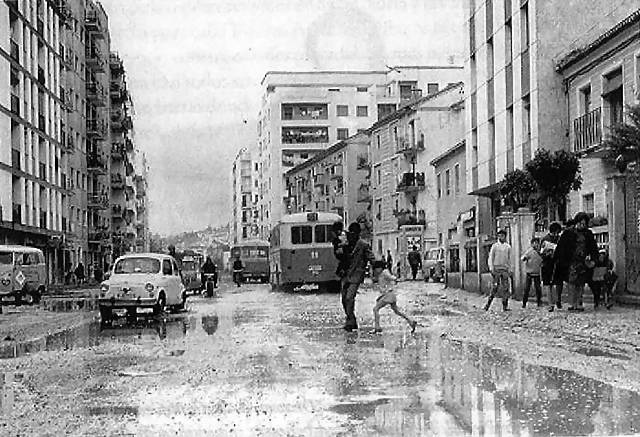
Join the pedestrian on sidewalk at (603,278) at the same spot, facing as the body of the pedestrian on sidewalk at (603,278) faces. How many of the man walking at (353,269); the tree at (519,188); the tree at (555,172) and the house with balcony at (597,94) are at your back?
3

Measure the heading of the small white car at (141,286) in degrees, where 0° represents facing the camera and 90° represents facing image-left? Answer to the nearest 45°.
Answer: approximately 45°

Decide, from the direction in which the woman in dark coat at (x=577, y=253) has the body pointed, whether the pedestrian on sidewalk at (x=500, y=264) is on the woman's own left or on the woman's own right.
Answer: on the woman's own right

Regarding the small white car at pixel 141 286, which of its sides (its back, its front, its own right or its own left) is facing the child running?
left

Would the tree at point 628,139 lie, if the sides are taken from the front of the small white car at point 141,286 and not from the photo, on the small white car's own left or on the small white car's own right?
on the small white car's own left

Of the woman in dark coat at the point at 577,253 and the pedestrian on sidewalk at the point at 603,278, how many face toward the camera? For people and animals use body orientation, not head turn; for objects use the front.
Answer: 2

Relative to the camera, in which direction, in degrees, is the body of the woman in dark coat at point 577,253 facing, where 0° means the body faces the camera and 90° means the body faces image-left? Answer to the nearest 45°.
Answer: approximately 0°
